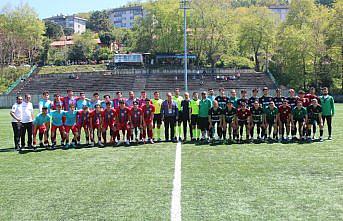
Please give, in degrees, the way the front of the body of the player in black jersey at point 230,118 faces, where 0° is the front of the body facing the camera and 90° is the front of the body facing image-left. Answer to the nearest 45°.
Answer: approximately 0°

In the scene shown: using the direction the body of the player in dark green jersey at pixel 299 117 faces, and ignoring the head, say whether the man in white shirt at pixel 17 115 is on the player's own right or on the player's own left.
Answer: on the player's own right

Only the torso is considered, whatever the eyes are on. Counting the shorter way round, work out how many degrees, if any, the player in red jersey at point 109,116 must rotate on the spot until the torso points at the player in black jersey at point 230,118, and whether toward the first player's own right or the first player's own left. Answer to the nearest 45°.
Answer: approximately 90° to the first player's own left

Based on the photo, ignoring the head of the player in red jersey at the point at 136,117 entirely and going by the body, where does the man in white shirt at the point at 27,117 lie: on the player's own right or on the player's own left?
on the player's own right

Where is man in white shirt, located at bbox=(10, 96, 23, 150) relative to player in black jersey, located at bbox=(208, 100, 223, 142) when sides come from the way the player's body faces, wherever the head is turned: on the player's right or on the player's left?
on the player's right

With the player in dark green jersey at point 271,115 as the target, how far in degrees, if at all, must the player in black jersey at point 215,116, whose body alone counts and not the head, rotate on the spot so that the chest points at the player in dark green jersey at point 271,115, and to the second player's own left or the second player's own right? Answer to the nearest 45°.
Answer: approximately 90° to the second player's own left

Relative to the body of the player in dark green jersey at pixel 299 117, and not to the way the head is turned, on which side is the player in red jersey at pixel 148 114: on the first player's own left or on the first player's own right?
on the first player's own right

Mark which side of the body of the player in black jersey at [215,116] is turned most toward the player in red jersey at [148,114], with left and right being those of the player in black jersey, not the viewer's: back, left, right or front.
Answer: right
